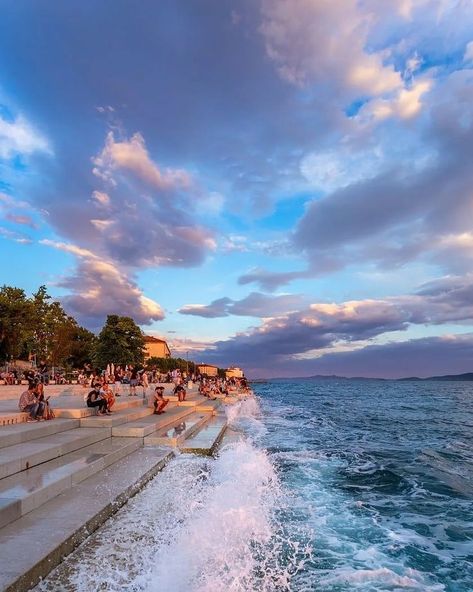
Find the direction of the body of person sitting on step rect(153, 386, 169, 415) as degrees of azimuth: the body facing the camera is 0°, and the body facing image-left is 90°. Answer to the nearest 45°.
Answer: approximately 315°

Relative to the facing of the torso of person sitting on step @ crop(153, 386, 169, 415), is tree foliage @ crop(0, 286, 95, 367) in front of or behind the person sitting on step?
behind

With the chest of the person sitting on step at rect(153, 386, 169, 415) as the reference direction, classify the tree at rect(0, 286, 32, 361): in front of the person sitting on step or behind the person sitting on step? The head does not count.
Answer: behind

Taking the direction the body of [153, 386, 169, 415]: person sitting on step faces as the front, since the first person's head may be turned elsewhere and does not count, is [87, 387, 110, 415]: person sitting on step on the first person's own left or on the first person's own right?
on the first person's own right

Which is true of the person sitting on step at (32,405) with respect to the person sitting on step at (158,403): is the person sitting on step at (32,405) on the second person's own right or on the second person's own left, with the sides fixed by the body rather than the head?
on the second person's own right
